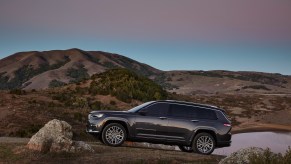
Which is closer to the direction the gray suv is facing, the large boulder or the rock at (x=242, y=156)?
the large boulder

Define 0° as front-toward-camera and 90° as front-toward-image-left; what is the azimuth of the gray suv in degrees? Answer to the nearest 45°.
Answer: approximately 90°

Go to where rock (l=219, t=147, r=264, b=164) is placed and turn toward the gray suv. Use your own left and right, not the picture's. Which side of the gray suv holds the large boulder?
left

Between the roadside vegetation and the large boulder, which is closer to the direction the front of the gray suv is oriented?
the large boulder

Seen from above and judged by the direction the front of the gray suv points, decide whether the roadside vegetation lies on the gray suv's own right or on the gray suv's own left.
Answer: on the gray suv's own left

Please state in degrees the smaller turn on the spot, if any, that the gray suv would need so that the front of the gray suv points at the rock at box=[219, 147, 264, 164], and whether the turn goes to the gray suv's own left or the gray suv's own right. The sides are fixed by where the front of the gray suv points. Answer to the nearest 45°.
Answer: approximately 135° to the gray suv's own left
